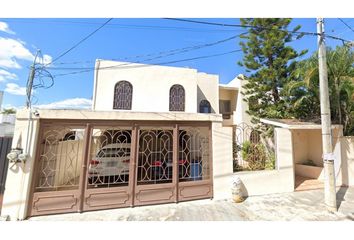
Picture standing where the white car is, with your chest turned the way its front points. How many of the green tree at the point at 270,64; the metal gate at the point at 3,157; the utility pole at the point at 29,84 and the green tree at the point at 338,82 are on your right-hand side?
2
